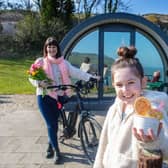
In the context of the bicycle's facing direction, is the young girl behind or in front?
in front

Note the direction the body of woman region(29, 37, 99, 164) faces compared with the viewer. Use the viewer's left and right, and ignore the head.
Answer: facing the viewer
